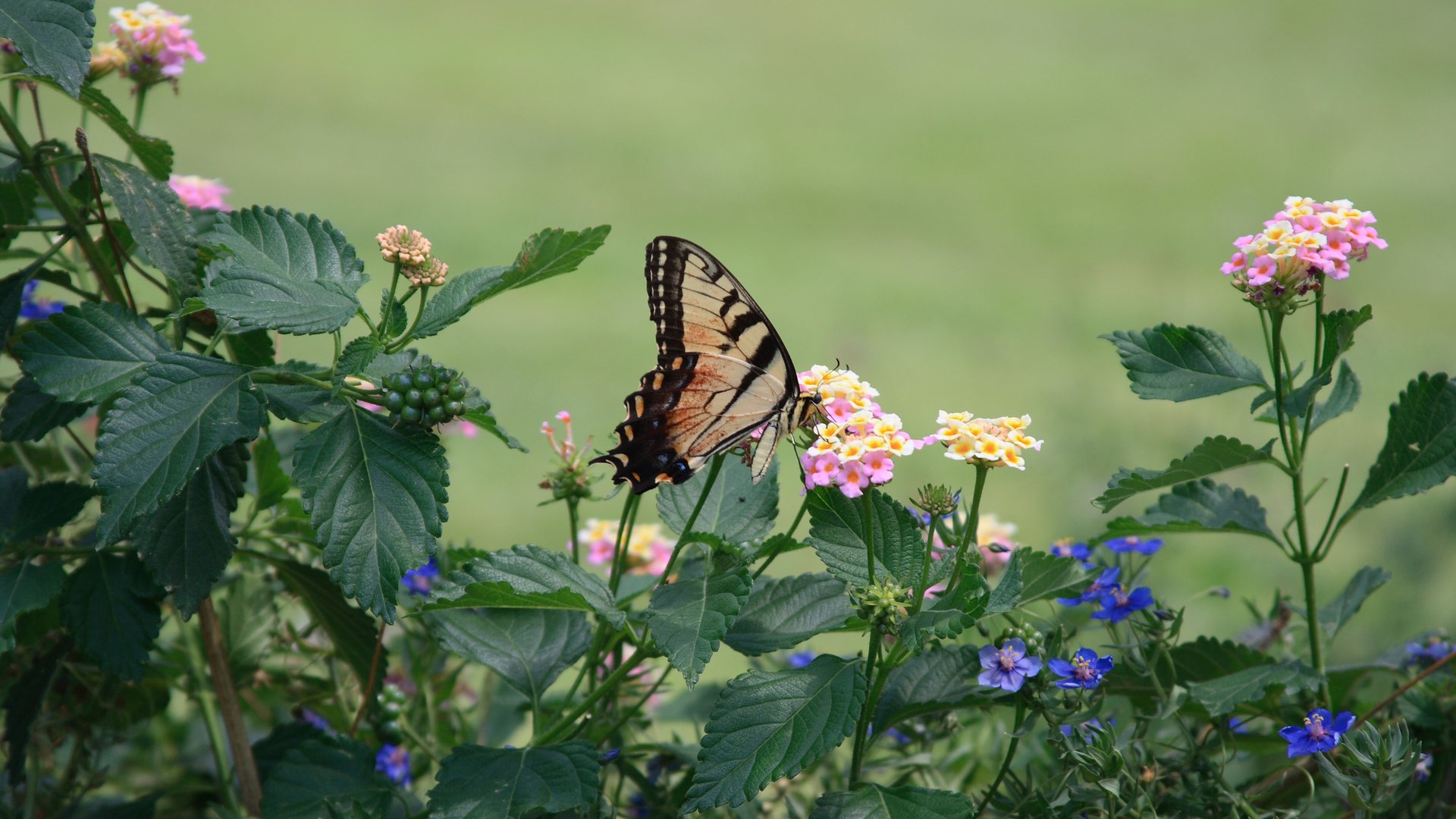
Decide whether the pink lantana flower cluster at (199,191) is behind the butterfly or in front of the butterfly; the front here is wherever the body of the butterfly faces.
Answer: behind

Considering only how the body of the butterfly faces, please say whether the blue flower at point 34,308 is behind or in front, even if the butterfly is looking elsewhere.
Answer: behind

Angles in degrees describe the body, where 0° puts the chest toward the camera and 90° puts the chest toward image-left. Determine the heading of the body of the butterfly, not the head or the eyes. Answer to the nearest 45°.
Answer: approximately 270°
